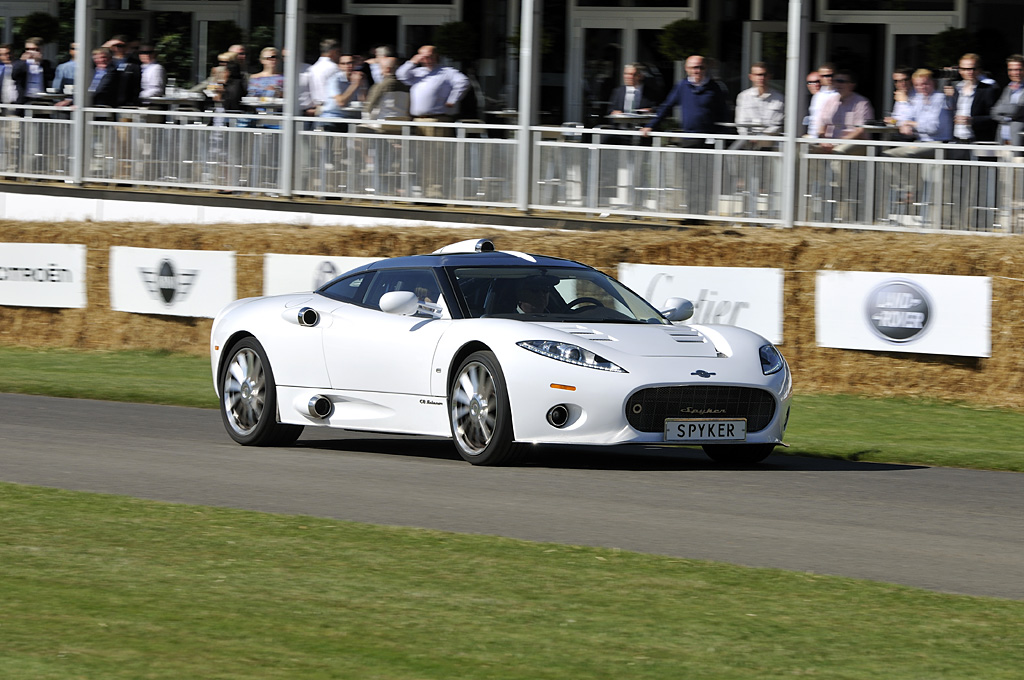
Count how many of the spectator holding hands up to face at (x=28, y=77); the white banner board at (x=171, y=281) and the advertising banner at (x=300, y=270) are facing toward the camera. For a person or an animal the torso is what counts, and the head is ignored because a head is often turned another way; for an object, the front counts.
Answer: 3

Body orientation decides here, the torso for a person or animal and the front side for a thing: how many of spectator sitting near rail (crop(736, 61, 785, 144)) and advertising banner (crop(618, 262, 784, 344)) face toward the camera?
2

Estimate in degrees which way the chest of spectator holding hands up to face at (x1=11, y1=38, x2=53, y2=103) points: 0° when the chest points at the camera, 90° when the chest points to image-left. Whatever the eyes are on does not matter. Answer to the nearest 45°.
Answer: approximately 0°

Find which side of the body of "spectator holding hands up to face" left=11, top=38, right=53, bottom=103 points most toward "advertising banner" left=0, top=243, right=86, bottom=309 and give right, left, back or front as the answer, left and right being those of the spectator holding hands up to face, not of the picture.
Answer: front

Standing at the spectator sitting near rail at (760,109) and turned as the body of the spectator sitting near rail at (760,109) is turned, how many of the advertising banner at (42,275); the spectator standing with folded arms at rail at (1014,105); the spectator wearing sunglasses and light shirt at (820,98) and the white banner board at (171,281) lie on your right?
2

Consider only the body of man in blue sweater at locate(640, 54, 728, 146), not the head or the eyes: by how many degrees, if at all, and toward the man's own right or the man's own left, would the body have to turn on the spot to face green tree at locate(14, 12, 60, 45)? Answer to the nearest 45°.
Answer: approximately 135° to the man's own right

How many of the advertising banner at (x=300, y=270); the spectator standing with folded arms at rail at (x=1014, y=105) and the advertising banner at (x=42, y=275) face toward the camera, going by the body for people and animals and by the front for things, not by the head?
3
